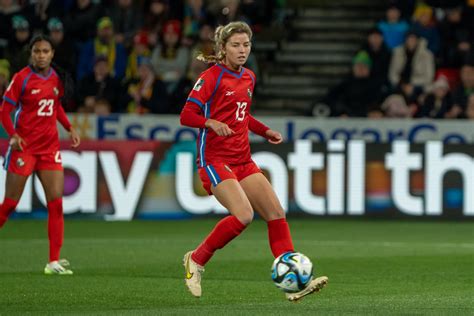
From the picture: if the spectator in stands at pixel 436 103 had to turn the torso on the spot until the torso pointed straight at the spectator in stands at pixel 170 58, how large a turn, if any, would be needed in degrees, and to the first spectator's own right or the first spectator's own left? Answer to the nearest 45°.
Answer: approximately 90° to the first spectator's own right

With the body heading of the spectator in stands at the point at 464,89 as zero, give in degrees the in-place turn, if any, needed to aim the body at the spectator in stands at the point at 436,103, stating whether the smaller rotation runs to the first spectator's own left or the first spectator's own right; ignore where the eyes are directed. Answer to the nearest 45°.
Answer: approximately 90° to the first spectator's own right

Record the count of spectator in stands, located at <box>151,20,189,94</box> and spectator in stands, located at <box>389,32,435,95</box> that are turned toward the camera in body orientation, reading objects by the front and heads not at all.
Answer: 2
